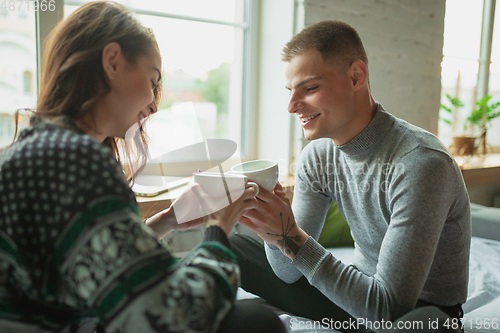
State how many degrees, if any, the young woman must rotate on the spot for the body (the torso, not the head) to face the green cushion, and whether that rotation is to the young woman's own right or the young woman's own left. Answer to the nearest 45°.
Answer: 0° — they already face it

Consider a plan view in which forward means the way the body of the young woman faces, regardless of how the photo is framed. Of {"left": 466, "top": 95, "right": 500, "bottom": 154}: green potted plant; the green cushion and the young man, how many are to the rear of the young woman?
0

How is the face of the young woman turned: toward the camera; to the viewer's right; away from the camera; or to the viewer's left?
to the viewer's right

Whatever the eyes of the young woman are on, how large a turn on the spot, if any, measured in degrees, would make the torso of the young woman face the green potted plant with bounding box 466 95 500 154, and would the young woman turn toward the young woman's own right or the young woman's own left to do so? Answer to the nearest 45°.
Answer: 0° — they already face it

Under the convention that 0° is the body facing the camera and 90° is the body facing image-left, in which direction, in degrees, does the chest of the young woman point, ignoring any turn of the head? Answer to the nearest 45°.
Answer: approximately 225°

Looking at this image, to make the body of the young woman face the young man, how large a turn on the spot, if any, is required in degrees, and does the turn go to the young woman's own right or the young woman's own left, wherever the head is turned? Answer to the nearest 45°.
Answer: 0° — they already face them
